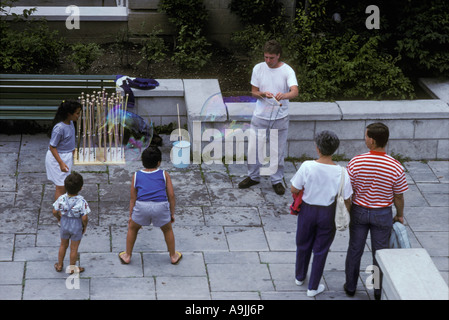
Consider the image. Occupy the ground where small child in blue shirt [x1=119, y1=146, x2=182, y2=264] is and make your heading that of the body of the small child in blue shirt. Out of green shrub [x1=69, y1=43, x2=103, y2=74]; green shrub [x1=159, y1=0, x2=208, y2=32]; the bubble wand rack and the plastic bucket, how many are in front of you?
4

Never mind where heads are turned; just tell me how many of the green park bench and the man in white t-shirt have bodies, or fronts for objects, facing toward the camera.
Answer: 2

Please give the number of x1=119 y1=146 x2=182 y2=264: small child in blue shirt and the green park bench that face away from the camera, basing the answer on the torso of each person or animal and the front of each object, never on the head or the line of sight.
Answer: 1

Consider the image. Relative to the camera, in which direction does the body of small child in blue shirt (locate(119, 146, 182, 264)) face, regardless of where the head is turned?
away from the camera

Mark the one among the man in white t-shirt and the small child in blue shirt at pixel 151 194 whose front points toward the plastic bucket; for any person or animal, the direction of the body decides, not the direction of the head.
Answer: the small child in blue shirt

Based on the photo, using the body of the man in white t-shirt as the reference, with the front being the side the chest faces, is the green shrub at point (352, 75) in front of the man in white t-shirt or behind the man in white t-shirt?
behind

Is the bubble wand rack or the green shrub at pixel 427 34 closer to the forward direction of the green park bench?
the bubble wand rack

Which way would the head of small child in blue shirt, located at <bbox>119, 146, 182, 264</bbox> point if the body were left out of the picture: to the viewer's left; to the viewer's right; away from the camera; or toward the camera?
away from the camera

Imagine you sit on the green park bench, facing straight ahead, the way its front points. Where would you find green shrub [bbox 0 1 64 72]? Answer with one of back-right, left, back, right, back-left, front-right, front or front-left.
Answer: back

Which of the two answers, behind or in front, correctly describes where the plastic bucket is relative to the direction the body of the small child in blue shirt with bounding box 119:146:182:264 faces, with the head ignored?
in front

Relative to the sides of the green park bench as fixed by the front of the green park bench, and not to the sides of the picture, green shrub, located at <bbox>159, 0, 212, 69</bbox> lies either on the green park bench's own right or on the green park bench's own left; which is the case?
on the green park bench's own left

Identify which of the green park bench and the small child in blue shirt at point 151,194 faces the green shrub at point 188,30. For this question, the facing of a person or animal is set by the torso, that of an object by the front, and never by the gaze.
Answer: the small child in blue shirt

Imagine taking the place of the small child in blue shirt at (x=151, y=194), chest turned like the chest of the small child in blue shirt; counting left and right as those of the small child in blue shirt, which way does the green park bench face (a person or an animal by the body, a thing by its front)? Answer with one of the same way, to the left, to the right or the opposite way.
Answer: the opposite way

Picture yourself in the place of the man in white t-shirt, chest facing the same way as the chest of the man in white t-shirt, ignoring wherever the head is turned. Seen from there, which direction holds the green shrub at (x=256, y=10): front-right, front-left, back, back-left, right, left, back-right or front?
back

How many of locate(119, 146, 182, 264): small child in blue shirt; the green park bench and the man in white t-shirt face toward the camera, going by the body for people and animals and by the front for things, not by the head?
2

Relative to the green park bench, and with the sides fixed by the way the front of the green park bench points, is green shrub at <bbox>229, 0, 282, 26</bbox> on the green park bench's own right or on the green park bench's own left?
on the green park bench's own left
